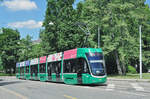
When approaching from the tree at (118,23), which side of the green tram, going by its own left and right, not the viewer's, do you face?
left

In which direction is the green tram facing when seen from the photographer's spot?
facing the viewer and to the right of the viewer
